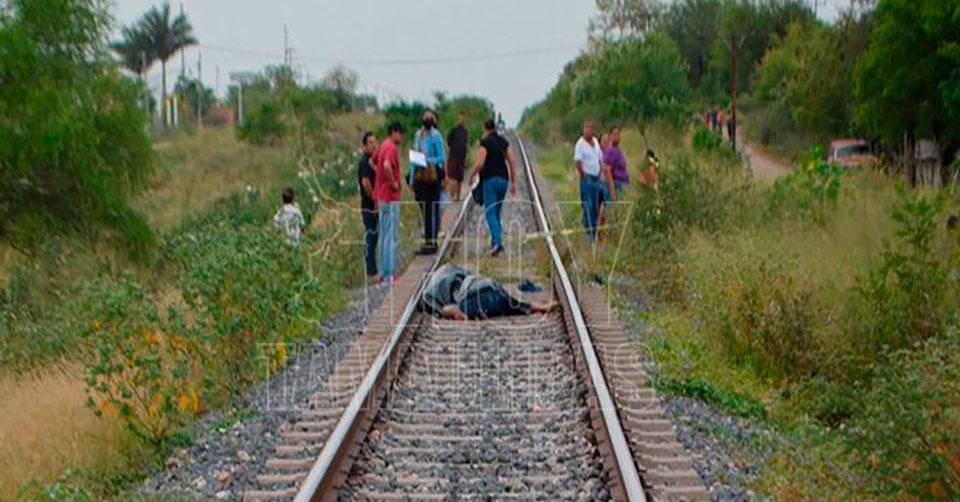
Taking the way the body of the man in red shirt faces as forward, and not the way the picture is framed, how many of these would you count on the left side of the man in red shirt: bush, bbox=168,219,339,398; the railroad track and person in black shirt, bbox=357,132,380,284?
1

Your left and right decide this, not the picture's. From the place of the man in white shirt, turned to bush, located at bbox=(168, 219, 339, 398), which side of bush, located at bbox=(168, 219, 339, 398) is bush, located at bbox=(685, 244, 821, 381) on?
left

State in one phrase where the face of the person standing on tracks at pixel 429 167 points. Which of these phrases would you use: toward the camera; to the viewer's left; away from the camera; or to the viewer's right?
toward the camera

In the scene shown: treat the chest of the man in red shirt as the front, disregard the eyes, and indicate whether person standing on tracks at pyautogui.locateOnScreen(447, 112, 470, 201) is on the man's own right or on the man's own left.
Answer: on the man's own left

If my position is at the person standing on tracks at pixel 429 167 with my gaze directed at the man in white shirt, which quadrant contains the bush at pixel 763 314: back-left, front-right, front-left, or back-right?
front-right

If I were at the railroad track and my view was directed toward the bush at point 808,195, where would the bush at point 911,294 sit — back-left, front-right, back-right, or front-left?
front-right

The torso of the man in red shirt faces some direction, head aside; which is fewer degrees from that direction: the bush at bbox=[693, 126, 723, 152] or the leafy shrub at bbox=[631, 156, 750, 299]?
the leafy shrub

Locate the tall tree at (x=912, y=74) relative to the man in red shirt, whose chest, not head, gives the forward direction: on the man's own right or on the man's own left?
on the man's own left

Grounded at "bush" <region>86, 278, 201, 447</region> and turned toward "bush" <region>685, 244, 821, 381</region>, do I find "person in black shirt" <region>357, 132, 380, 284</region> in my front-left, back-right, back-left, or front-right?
front-left

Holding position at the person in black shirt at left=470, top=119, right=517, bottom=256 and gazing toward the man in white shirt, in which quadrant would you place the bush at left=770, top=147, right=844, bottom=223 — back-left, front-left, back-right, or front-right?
front-right
